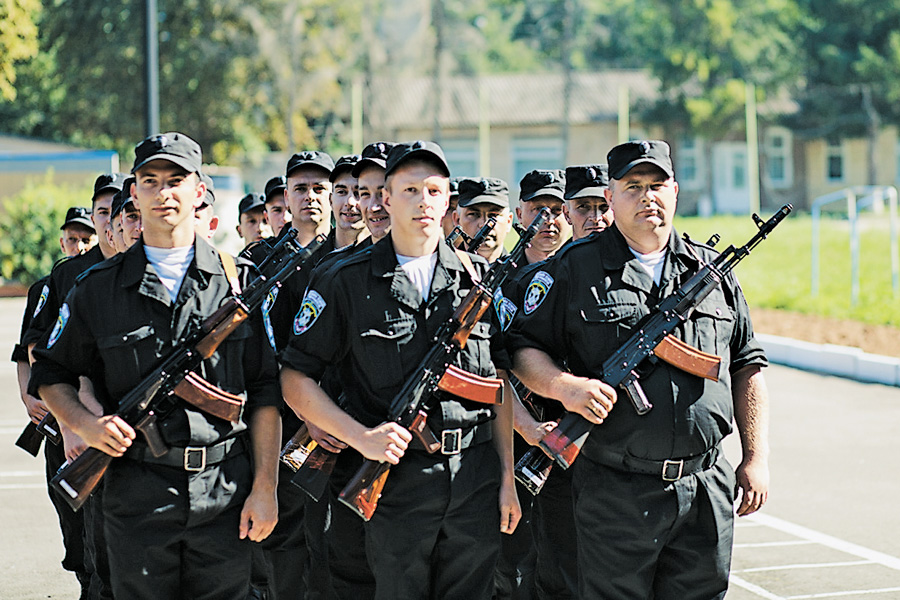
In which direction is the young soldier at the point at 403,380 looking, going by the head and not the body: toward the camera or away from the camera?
toward the camera

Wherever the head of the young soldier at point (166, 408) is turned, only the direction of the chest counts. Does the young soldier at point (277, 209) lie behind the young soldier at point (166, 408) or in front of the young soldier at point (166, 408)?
behind

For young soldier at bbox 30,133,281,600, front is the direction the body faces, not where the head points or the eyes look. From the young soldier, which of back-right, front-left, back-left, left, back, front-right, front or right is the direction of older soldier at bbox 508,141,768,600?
left

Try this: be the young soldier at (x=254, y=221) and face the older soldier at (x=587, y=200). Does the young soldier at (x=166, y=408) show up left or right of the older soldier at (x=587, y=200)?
right

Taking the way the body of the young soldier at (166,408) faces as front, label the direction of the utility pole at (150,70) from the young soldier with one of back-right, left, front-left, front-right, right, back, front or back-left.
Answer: back

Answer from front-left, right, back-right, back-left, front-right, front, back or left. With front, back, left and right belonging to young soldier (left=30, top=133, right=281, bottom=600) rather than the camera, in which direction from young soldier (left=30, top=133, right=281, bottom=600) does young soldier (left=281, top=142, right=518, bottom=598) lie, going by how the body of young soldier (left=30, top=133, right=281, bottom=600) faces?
left

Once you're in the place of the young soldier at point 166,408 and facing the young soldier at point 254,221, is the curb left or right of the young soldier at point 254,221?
right

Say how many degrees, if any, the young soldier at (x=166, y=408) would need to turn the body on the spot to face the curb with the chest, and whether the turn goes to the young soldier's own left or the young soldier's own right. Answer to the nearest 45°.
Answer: approximately 135° to the young soldier's own left

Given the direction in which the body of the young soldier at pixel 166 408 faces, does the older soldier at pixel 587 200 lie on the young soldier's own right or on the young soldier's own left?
on the young soldier's own left

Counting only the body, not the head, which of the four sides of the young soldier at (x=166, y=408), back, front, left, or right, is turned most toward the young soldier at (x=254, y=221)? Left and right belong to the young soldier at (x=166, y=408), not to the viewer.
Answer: back

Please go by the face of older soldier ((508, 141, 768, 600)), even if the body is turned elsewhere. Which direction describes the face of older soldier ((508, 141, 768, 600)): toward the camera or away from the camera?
toward the camera

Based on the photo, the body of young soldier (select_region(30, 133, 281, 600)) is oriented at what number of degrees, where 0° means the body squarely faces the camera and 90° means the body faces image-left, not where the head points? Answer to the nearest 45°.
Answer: approximately 0°

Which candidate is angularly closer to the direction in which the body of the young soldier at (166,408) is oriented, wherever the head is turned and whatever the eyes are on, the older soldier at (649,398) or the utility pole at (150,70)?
the older soldier

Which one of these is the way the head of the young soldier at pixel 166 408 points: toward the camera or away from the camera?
toward the camera

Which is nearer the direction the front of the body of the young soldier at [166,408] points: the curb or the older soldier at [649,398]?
the older soldier
